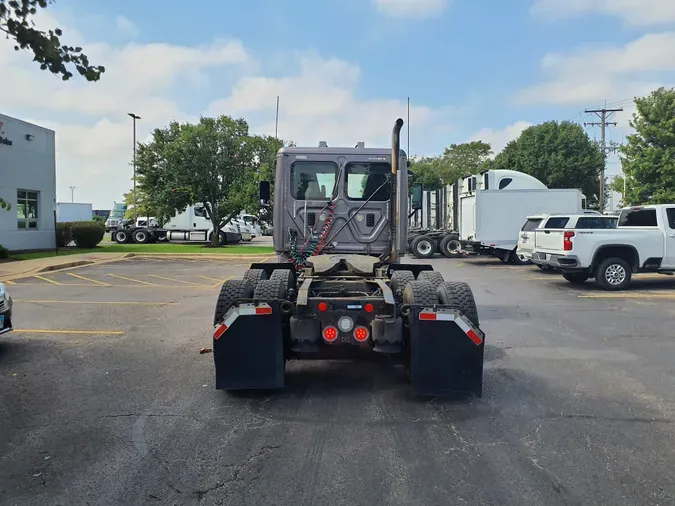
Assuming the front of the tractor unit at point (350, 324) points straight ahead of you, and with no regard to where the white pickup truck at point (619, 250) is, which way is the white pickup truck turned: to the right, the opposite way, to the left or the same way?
to the right

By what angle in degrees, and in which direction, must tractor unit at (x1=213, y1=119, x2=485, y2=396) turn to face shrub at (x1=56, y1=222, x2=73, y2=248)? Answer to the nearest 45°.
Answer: approximately 45° to its left

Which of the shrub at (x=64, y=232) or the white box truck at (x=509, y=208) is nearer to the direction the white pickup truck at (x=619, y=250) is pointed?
the white box truck

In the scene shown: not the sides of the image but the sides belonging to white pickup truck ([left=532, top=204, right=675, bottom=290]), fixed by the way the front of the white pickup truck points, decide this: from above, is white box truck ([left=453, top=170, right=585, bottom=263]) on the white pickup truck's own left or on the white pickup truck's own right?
on the white pickup truck's own left

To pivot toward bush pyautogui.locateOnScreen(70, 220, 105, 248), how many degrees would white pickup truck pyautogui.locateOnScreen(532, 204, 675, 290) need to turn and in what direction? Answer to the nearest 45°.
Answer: approximately 135° to its left

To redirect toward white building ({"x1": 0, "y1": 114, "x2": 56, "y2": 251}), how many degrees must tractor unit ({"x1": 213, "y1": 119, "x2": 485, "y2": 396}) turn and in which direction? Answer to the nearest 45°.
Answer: approximately 45° to its left

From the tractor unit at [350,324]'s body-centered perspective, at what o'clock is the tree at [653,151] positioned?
The tree is roughly at 1 o'clock from the tractor unit.

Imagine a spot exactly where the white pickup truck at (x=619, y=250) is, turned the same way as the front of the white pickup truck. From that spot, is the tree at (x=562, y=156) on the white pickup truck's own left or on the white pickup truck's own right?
on the white pickup truck's own left

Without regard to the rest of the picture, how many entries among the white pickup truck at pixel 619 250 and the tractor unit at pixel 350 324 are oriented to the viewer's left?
0

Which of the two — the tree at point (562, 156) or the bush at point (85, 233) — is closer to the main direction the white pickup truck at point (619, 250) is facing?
the tree

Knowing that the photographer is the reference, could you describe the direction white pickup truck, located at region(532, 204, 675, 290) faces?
facing away from the viewer and to the right of the viewer

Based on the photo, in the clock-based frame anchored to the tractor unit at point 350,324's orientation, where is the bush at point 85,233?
The bush is roughly at 11 o'clock from the tractor unit.

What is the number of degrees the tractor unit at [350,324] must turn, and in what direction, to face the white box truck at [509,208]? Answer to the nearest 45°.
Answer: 0° — it already faces it

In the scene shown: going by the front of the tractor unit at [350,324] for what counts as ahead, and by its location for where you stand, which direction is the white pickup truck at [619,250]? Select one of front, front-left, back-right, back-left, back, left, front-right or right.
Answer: front-right

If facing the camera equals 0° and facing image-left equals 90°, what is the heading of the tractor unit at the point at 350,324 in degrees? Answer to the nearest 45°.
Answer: approximately 180°
